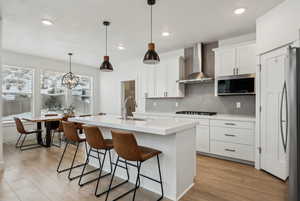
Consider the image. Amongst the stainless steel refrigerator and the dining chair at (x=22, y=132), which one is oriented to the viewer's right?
the dining chair

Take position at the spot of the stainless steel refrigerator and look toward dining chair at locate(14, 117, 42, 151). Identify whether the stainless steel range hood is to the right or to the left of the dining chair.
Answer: right

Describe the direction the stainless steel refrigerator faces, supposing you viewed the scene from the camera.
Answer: facing to the left of the viewer

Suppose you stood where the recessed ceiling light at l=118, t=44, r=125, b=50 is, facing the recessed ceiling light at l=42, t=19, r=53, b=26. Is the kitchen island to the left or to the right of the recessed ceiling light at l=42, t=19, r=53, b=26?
left

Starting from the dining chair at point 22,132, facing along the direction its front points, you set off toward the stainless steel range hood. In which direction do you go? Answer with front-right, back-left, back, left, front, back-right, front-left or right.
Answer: front-right

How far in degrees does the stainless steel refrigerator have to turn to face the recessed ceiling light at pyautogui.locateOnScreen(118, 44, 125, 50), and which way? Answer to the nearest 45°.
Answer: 0° — it already faces it

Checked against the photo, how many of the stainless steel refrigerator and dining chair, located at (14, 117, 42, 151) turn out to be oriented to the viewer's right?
1

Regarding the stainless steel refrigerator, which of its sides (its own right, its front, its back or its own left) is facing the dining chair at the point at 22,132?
front

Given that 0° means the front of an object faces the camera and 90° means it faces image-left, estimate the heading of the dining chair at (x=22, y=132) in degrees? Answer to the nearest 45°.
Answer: approximately 270°

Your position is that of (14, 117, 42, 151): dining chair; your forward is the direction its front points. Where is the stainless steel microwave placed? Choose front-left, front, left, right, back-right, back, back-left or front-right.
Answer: front-right

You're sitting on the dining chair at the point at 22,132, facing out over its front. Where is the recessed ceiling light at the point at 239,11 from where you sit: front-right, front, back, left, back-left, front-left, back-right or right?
front-right

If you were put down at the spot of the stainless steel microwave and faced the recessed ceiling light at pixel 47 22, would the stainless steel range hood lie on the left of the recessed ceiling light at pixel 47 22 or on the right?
right
